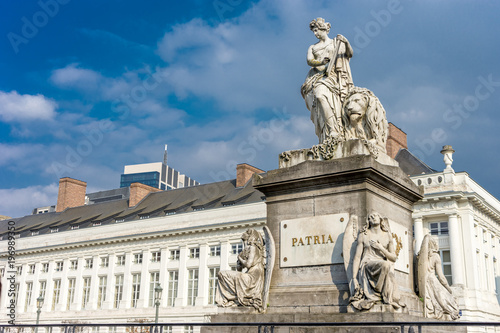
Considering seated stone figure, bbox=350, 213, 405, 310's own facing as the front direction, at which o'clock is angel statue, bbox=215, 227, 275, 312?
The angel statue is roughly at 4 o'clock from the seated stone figure.

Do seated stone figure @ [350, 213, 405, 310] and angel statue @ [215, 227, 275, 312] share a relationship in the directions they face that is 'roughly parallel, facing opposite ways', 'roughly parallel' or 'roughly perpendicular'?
roughly perpendicular

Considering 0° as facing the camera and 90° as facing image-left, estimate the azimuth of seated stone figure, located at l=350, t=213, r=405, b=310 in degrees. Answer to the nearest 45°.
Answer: approximately 0°

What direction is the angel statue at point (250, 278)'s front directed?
to the viewer's left

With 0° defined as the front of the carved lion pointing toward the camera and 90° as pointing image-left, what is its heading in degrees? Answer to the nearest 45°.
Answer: approximately 45°

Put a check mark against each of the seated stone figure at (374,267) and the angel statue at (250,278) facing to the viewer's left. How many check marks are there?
1

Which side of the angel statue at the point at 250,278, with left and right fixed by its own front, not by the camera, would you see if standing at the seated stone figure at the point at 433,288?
back
